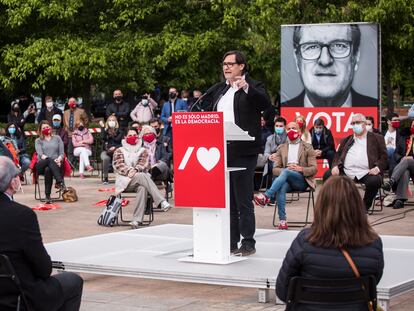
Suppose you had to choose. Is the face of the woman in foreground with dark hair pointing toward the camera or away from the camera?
away from the camera

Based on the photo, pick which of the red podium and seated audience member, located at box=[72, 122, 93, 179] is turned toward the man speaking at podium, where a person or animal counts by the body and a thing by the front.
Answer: the seated audience member

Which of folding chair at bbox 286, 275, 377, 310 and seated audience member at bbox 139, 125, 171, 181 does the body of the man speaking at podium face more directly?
the folding chair

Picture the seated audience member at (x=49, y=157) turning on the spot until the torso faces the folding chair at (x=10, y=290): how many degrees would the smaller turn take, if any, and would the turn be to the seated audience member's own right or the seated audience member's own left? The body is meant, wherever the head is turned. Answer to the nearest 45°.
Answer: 0° — they already face it

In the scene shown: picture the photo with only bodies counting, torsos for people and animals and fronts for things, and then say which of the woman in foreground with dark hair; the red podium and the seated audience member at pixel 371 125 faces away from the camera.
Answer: the woman in foreground with dark hair

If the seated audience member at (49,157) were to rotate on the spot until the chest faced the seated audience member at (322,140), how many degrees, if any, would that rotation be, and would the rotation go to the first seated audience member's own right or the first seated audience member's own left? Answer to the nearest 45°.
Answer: approximately 90° to the first seated audience member's own left

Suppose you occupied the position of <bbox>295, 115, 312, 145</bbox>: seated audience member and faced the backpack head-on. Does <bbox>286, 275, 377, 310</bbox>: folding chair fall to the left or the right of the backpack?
left

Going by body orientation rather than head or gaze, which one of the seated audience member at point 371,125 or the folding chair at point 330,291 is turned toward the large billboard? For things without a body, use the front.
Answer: the folding chair

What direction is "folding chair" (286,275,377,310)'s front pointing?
away from the camera

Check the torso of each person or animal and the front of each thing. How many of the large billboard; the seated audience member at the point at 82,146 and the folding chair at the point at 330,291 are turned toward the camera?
2

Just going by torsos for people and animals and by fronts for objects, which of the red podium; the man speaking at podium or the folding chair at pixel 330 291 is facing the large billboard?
the folding chair

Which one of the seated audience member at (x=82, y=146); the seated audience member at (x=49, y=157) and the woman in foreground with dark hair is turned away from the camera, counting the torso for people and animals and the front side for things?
the woman in foreground with dark hair
